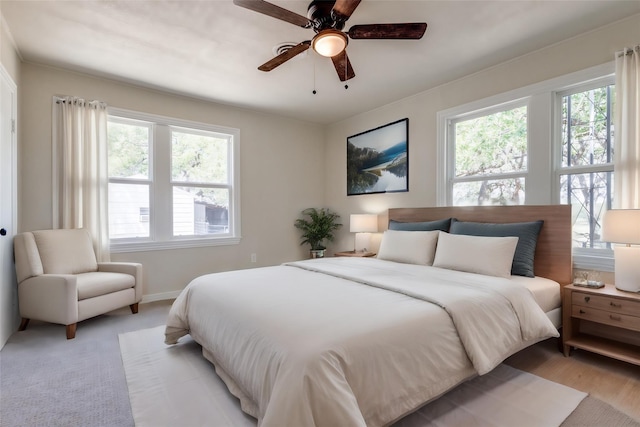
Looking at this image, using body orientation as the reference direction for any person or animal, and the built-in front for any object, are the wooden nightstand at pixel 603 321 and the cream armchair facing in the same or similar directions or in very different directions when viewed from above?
very different directions

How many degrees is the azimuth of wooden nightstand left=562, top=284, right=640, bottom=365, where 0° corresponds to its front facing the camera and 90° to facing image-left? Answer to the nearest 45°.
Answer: approximately 45°

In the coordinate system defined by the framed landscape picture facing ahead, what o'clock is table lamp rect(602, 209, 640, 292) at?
The table lamp is roughly at 9 o'clock from the framed landscape picture.

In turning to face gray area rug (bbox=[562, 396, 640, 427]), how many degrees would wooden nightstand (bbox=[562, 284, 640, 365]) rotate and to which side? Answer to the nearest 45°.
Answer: approximately 45° to its left

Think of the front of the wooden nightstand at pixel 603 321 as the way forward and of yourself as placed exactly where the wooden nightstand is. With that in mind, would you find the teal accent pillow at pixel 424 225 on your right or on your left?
on your right

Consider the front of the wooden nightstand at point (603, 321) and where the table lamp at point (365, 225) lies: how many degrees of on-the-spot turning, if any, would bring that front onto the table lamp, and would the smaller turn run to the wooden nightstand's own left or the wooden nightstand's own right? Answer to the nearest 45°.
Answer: approximately 45° to the wooden nightstand's own right

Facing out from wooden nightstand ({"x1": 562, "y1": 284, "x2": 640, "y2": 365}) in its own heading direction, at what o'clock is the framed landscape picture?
The framed landscape picture is roughly at 2 o'clock from the wooden nightstand.
